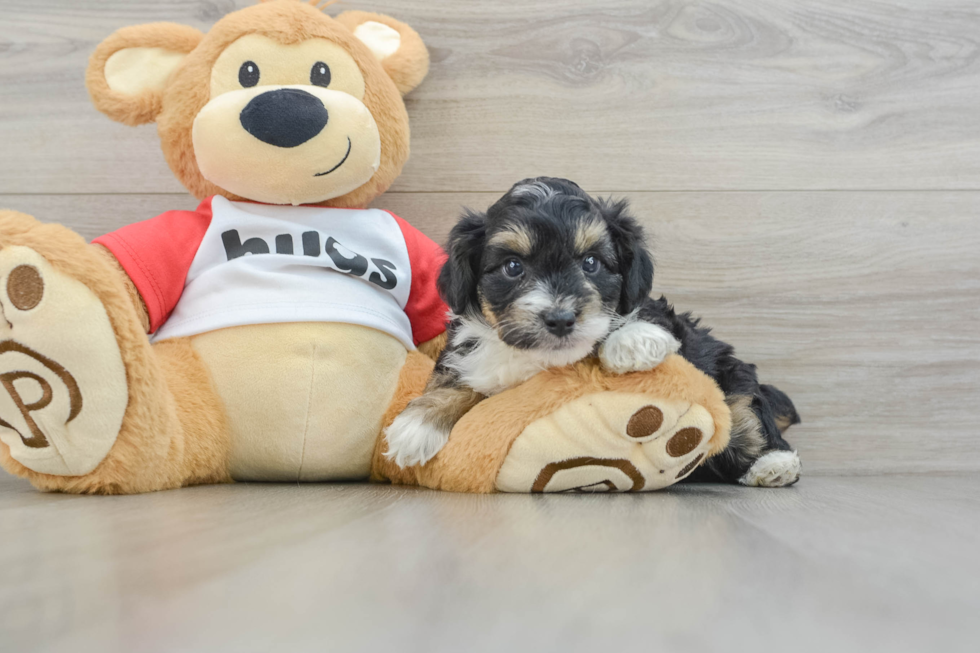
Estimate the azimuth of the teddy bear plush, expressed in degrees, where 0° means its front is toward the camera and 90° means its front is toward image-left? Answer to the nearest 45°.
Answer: approximately 0°

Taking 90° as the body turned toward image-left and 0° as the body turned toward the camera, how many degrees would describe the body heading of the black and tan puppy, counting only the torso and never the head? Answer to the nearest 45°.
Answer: approximately 45°
